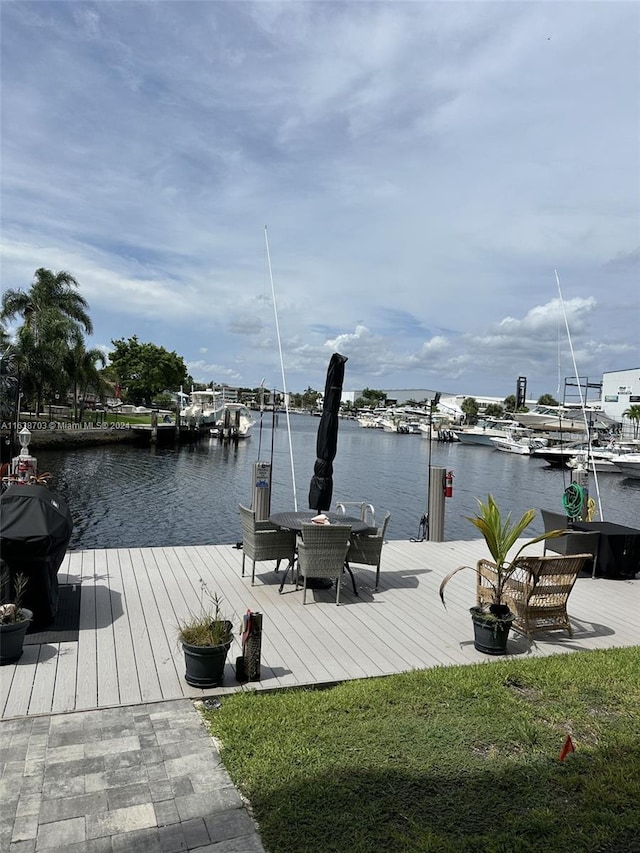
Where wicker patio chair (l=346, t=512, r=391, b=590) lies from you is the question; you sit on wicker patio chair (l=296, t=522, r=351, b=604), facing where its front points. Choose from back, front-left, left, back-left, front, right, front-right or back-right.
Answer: front-right

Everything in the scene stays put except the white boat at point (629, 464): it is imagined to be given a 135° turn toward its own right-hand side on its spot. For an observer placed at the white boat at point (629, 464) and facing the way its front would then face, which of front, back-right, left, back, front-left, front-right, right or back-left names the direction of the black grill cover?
back-right

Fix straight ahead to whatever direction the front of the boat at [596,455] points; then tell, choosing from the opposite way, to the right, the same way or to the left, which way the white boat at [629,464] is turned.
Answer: the same way

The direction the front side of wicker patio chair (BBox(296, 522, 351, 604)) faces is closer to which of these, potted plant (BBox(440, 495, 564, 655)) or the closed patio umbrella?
the closed patio umbrella

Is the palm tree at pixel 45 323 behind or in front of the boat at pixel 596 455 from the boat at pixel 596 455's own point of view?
in front

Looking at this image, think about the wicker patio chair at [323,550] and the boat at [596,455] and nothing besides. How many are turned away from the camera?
1

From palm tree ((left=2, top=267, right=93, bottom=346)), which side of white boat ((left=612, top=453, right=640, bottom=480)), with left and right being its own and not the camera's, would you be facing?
front

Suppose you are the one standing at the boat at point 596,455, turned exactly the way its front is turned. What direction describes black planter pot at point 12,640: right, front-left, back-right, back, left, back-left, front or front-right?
left

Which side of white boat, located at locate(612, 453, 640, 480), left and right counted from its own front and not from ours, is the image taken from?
left

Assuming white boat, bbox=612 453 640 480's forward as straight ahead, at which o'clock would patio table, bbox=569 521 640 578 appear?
The patio table is roughly at 9 o'clock from the white boat.

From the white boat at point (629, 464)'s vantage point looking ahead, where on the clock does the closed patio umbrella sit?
The closed patio umbrella is roughly at 9 o'clock from the white boat.

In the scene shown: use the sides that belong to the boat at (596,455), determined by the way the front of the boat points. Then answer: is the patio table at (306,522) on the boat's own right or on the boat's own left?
on the boat's own left

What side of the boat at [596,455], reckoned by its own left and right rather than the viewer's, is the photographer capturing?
left

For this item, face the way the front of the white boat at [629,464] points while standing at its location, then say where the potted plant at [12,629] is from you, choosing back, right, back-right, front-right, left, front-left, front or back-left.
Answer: left

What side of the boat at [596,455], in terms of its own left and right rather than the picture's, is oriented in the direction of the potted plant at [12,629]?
left

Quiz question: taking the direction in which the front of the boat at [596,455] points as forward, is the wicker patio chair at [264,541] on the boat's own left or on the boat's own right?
on the boat's own left

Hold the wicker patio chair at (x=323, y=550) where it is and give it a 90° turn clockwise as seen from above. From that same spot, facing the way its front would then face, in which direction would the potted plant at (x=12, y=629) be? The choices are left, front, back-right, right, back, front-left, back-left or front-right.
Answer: back-right

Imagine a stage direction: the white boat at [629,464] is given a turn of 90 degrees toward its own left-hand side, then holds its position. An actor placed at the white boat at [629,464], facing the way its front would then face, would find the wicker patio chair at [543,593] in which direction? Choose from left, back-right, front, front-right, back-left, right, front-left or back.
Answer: front

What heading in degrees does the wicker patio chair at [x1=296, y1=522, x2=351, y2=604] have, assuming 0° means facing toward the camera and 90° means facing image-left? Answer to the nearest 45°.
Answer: approximately 180°

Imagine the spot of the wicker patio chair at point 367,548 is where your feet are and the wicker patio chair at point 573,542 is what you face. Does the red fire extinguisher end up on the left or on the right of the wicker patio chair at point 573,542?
left

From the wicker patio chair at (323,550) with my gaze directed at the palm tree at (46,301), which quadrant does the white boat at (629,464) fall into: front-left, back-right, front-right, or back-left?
front-right

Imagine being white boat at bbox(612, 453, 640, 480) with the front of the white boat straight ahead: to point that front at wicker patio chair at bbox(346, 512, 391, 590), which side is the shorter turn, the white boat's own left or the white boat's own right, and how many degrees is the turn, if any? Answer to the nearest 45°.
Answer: approximately 90° to the white boat's own left
